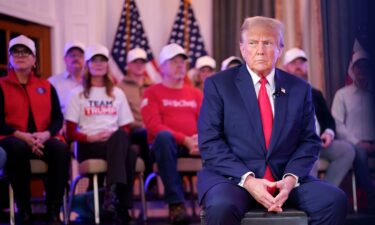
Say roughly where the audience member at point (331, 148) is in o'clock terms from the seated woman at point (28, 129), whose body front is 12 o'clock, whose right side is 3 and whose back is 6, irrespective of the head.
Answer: The audience member is roughly at 9 o'clock from the seated woman.

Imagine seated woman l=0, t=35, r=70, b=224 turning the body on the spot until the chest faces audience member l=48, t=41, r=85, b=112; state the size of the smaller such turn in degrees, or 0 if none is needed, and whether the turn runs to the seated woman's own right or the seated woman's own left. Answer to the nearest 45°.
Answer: approximately 180°

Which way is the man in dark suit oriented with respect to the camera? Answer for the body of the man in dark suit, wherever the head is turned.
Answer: toward the camera

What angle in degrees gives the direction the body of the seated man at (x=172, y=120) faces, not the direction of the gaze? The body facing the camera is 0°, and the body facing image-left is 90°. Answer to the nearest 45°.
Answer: approximately 315°

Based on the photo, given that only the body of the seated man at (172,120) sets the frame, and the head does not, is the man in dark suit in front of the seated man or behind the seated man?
in front

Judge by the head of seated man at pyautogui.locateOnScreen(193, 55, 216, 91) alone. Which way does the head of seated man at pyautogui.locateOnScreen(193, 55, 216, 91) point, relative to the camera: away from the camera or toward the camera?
toward the camera

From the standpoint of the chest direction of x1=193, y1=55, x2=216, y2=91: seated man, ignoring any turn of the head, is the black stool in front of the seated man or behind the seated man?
in front

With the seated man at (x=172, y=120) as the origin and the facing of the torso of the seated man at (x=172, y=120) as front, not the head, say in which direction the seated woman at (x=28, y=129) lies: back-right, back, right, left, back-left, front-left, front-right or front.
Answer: right

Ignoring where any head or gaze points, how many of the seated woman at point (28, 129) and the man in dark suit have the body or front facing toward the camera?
2

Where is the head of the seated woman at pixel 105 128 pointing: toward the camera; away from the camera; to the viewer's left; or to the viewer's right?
toward the camera

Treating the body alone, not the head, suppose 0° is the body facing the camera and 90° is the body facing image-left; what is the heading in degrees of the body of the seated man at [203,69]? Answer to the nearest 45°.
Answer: approximately 315°

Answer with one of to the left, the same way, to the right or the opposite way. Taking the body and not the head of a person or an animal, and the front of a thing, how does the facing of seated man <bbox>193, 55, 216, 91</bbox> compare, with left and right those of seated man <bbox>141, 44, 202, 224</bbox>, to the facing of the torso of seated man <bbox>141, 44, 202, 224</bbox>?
the same way

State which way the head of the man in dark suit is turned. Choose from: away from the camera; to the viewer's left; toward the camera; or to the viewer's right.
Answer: toward the camera

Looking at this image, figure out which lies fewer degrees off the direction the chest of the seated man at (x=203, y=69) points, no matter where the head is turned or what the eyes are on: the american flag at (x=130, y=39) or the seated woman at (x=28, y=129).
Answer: the seated woman
